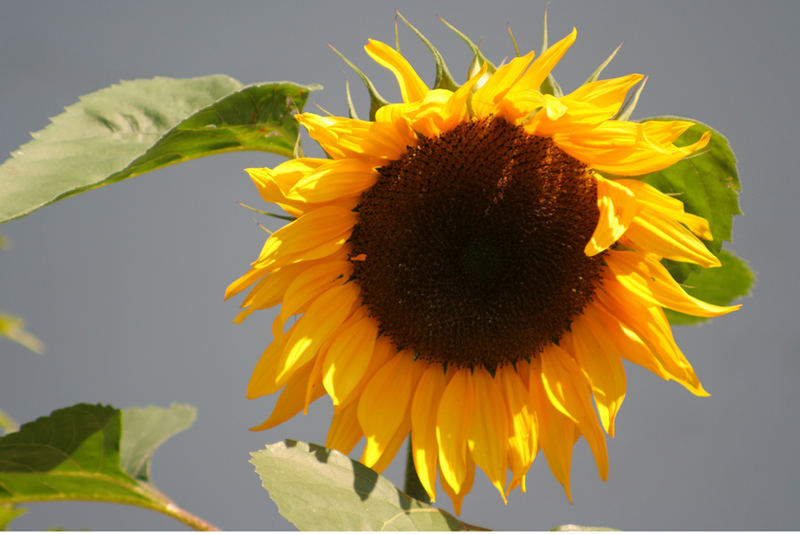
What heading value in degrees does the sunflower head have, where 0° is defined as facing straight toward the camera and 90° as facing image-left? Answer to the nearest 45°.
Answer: approximately 0°
